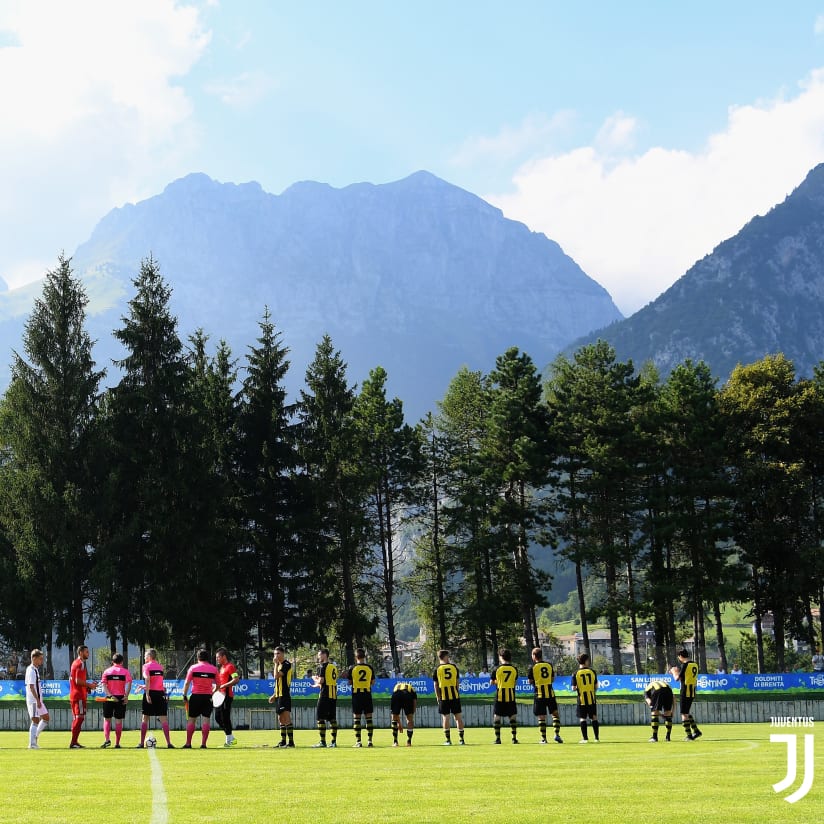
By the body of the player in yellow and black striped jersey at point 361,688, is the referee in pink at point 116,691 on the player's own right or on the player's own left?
on the player's own left

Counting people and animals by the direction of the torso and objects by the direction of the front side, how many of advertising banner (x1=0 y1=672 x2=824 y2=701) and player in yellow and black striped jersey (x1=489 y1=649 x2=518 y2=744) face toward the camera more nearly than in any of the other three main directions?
1

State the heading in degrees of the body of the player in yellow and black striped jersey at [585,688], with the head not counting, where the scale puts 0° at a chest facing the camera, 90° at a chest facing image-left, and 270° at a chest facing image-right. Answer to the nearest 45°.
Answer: approximately 180°

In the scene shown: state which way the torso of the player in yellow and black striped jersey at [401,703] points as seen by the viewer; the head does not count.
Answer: away from the camera

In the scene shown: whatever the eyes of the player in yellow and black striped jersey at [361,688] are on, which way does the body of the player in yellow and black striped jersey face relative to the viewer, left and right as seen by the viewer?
facing away from the viewer

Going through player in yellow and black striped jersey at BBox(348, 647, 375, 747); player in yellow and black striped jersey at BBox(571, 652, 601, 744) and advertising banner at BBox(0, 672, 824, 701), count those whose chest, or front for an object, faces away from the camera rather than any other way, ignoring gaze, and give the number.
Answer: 2

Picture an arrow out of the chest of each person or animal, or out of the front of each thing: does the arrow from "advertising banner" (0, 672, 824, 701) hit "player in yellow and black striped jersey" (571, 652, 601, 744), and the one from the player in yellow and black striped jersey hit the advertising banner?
yes

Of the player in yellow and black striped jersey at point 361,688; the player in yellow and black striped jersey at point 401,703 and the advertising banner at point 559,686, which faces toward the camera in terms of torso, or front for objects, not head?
the advertising banner

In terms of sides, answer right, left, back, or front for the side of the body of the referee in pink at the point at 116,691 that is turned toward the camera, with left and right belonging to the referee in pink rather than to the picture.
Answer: back

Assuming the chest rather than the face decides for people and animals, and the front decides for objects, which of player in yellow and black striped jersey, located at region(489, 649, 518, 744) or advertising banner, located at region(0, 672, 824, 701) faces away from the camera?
the player in yellow and black striped jersey

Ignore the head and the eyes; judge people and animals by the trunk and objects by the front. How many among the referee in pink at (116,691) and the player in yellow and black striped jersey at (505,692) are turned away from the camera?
2
